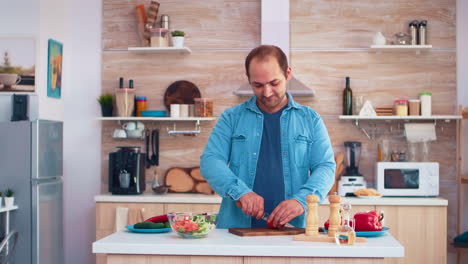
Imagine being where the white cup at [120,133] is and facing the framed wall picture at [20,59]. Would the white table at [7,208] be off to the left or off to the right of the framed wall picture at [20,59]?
left

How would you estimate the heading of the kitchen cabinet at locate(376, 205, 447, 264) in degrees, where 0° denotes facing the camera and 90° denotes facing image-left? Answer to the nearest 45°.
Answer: approximately 0°

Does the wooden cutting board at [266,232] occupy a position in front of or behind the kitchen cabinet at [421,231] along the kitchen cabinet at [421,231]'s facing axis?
in front

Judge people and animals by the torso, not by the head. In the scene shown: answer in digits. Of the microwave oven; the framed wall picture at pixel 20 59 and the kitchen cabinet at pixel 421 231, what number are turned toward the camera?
3

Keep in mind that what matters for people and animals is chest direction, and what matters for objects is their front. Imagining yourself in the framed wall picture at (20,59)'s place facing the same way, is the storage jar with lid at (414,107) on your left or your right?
on your left

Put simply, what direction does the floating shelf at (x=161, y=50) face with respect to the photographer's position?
facing the viewer

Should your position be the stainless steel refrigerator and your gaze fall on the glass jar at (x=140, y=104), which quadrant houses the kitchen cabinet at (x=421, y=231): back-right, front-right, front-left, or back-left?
front-right

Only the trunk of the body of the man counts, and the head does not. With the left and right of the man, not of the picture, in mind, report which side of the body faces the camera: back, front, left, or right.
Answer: front

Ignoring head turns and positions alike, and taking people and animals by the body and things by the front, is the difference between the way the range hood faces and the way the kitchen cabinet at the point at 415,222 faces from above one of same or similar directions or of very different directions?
same or similar directions

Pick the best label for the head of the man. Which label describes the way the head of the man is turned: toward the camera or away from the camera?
toward the camera

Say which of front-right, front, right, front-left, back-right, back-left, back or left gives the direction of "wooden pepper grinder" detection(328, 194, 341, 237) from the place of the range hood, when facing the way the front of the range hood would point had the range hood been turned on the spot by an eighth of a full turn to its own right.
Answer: front-left

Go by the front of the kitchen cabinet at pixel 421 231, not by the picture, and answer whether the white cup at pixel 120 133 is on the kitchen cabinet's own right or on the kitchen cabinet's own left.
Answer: on the kitchen cabinet's own right

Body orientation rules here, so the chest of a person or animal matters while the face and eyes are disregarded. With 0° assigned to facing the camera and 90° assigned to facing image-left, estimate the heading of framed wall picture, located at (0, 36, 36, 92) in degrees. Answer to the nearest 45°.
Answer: approximately 0°

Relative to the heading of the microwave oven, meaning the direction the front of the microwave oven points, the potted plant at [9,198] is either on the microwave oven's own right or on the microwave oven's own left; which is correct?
on the microwave oven's own right
